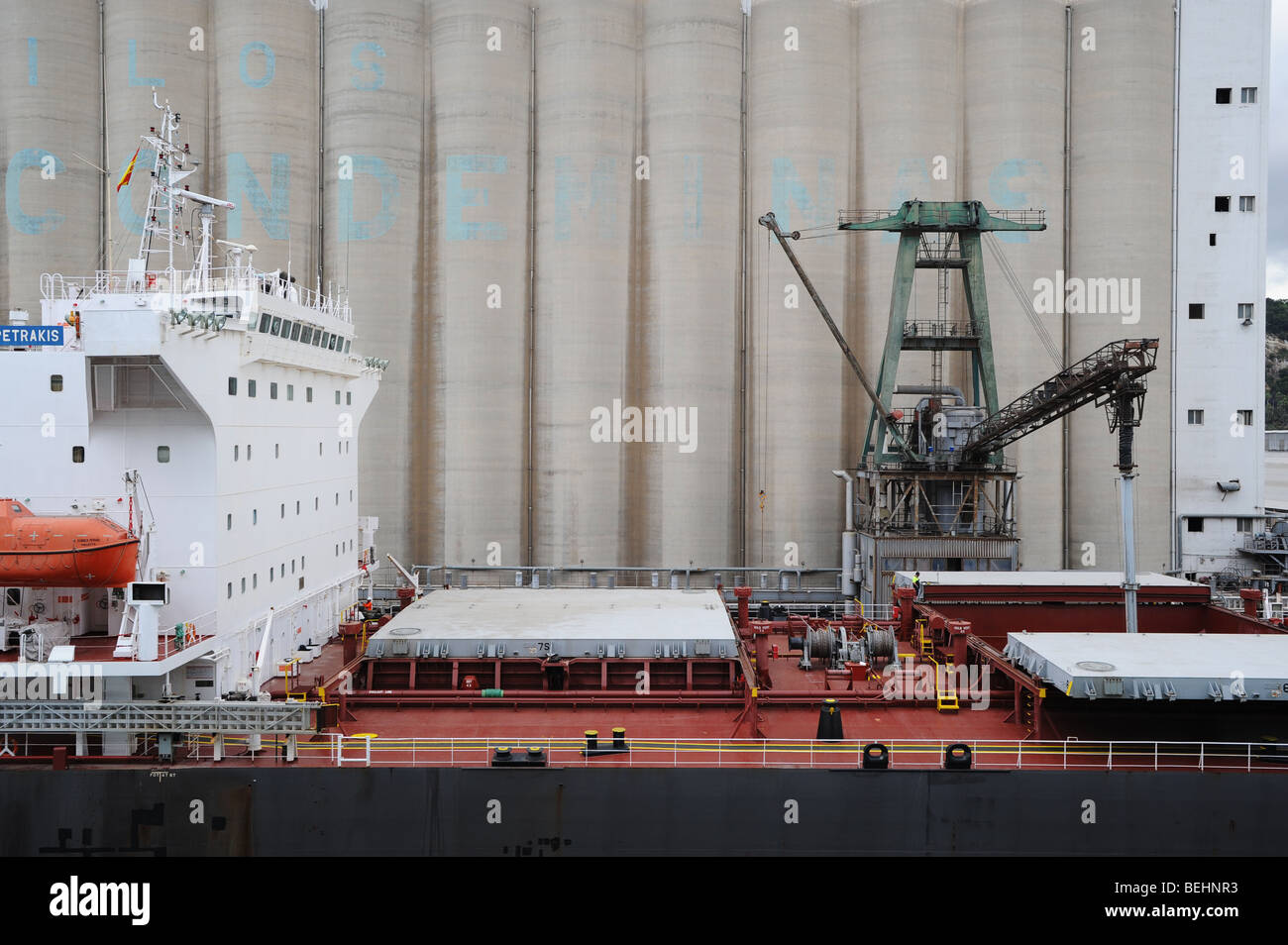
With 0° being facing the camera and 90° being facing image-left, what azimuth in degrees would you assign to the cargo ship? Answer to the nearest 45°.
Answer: approximately 270°

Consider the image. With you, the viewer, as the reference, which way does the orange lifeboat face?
facing to the right of the viewer

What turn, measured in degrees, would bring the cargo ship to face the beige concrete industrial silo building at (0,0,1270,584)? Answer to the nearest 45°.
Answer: approximately 90° to its left
